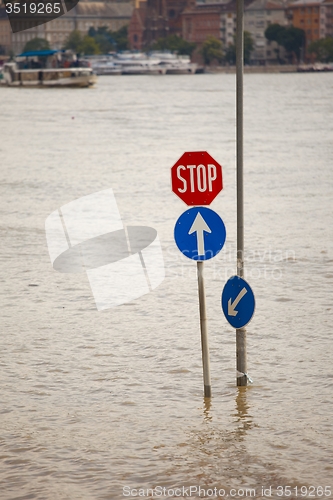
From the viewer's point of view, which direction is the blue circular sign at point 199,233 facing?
toward the camera

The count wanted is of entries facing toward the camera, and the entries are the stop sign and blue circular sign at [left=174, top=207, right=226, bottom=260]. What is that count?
2

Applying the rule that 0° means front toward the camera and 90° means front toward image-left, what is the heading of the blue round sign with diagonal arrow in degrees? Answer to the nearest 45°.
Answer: approximately 45°
